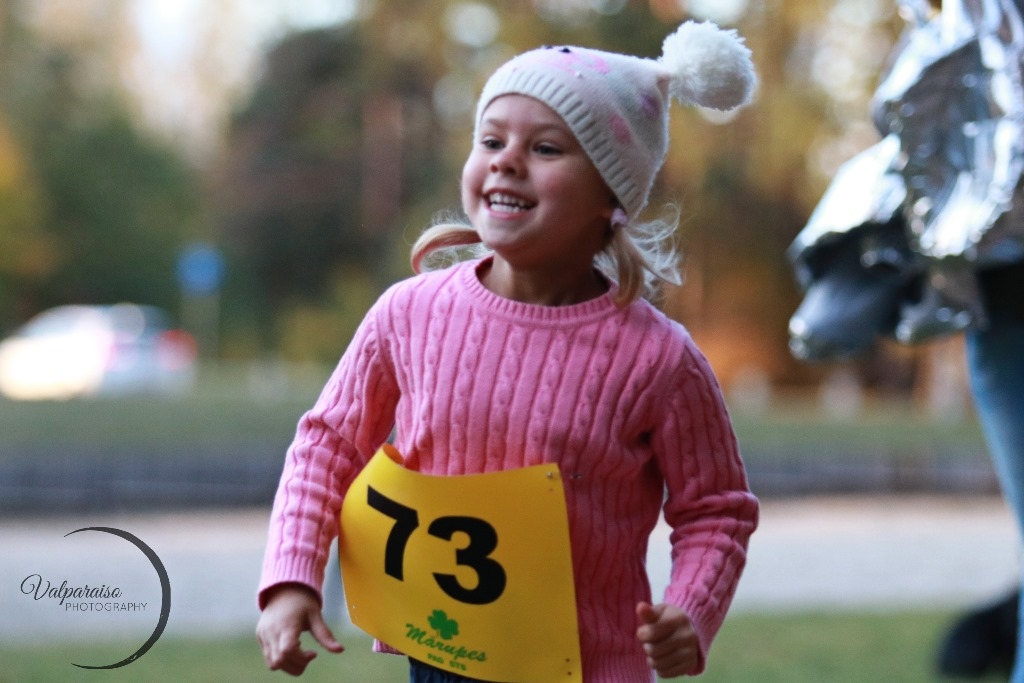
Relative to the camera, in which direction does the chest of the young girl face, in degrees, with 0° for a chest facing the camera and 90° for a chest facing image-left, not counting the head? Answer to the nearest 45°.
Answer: approximately 45°

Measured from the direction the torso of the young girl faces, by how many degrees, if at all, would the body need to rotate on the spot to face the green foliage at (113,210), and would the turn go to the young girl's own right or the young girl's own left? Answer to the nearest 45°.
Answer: approximately 135° to the young girl's own right

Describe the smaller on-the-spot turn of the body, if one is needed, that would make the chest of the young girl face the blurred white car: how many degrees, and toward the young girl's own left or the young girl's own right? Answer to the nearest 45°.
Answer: approximately 135° to the young girl's own right

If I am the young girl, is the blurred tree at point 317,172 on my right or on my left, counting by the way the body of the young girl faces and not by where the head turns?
on my right
